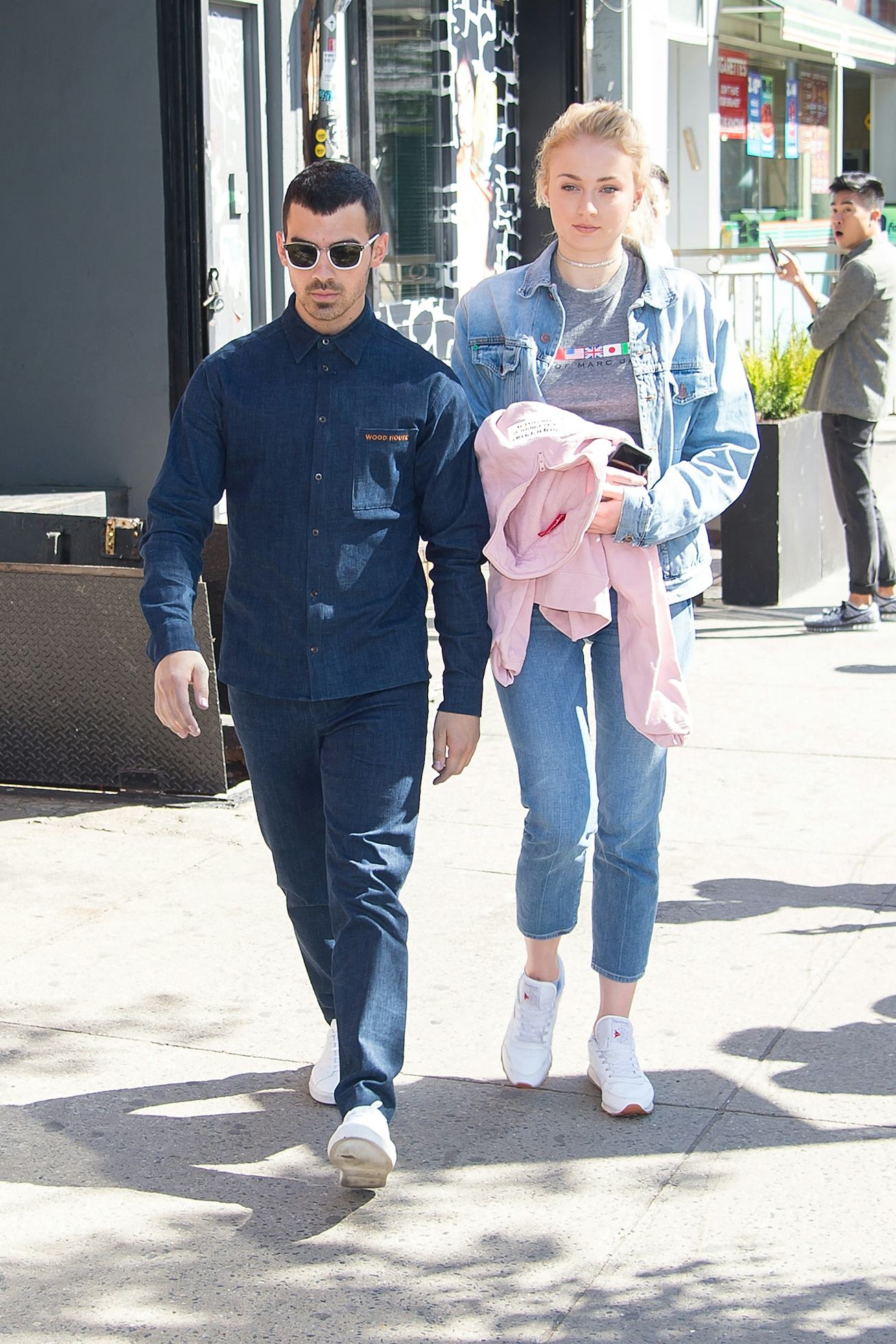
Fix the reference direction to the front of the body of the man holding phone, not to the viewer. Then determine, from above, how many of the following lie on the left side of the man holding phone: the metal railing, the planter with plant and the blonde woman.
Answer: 1

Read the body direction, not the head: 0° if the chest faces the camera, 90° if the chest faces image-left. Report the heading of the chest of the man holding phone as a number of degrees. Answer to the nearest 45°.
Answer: approximately 90°

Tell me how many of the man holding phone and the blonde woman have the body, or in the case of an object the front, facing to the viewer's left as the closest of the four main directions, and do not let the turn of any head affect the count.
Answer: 1

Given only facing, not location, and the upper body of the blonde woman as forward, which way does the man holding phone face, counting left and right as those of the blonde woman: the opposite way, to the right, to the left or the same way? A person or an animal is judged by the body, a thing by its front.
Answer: to the right

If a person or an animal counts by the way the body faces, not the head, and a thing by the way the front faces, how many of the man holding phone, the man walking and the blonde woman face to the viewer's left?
1

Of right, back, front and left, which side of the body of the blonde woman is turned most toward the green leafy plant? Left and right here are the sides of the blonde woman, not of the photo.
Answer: back

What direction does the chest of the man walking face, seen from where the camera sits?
toward the camera
